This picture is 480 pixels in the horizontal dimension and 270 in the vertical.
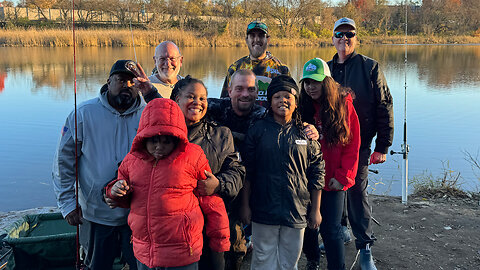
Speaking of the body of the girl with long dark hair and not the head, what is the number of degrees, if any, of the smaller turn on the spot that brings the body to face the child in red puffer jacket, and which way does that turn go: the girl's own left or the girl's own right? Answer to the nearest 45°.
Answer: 0° — they already face them

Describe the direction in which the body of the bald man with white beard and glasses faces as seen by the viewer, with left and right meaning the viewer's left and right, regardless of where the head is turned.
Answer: facing the viewer

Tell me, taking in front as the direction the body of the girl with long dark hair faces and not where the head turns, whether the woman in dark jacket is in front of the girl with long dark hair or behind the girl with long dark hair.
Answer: in front

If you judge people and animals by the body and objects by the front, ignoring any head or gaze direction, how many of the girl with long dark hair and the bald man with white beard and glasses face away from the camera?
0

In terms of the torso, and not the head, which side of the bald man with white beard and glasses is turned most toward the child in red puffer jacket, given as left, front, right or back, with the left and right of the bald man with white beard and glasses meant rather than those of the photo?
front

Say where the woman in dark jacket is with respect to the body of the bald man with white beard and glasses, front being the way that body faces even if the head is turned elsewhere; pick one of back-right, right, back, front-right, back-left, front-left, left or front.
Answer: front

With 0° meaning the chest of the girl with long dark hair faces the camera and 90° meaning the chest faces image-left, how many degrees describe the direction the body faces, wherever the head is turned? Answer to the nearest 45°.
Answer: approximately 45°

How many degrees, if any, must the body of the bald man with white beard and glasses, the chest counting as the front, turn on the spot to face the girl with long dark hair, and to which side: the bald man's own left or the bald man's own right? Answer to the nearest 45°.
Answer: approximately 45° to the bald man's own left

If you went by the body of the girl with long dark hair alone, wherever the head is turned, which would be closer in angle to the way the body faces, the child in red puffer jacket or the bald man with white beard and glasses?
the child in red puffer jacket

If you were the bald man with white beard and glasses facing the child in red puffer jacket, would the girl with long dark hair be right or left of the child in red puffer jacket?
left

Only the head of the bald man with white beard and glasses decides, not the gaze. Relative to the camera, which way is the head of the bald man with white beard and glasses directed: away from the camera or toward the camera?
toward the camera

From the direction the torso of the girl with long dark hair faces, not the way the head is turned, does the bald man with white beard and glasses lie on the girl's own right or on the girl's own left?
on the girl's own right

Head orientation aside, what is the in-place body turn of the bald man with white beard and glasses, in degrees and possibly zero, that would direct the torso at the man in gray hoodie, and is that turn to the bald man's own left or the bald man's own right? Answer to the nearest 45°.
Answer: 0° — they already face them
